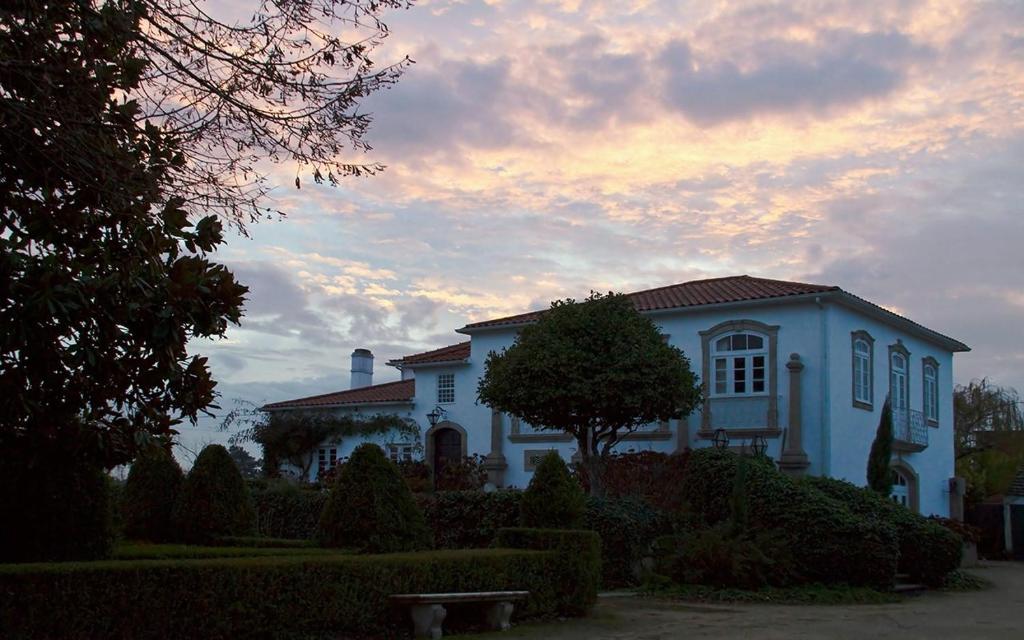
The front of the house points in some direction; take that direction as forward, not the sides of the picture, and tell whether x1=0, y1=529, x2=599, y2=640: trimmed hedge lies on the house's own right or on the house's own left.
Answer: on the house's own right

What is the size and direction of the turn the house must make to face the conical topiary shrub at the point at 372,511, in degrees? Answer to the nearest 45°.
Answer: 0° — it already faces it

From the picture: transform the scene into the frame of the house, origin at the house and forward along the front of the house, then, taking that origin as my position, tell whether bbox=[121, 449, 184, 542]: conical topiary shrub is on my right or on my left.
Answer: on my right

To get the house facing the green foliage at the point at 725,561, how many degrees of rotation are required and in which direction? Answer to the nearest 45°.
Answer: approximately 45° to its left

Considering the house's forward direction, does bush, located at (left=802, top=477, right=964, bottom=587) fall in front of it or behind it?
in front

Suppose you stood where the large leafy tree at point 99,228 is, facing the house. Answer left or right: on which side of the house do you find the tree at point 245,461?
left

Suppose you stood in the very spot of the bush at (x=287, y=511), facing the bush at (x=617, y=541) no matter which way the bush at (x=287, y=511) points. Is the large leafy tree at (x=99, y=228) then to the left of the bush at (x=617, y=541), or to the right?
right

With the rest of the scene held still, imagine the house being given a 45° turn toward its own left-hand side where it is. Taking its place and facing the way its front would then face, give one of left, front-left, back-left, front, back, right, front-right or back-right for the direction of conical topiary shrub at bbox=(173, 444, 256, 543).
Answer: front-right
